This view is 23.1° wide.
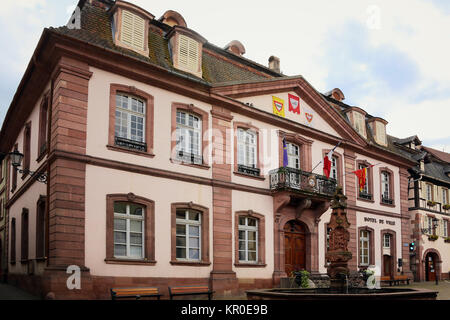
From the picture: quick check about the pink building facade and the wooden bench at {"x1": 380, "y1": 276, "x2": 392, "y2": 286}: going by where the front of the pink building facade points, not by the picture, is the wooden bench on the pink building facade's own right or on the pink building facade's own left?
on the pink building facade's own left

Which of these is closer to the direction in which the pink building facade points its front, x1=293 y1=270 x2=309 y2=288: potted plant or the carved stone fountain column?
the carved stone fountain column

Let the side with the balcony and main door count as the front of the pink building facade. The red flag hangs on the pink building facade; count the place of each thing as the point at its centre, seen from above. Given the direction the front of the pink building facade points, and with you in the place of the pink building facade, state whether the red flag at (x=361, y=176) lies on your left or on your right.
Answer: on your left

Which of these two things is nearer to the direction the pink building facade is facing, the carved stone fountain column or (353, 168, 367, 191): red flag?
the carved stone fountain column

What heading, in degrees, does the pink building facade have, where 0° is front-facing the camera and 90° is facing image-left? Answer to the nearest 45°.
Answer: approximately 315°

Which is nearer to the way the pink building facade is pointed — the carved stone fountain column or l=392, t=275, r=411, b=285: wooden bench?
the carved stone fountain column

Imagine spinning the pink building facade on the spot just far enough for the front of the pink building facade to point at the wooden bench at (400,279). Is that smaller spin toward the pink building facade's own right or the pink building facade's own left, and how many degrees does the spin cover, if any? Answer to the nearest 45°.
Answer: approximately 90° to the pink building facade's own left

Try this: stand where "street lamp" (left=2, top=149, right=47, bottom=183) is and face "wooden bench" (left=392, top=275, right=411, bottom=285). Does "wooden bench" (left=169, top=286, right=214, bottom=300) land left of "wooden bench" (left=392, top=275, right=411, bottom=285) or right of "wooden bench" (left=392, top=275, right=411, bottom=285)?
right
